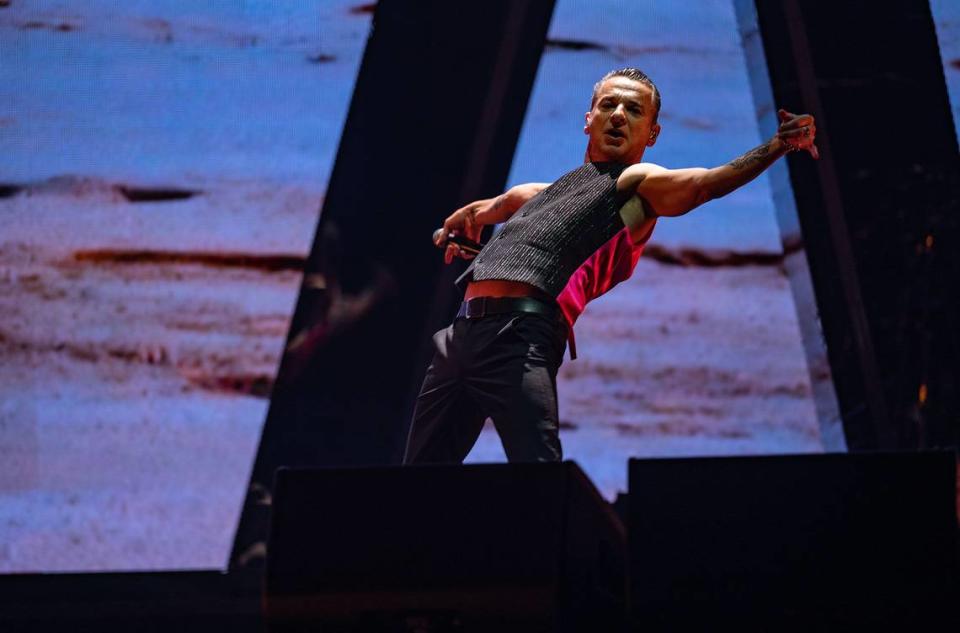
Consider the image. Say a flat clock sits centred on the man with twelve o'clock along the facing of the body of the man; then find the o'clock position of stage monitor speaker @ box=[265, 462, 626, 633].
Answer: The stage monitor speaker is roughly at 11 o'clock from the man.

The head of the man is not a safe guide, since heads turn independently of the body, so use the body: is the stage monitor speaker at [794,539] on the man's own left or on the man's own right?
on the man's own left

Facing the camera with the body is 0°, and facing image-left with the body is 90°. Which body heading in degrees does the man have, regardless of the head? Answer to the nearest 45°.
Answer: approximately 45°
